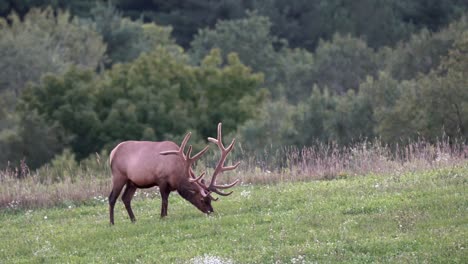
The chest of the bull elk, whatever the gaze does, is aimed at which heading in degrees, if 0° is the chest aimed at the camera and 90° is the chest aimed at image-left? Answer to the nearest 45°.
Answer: approximately 270°
